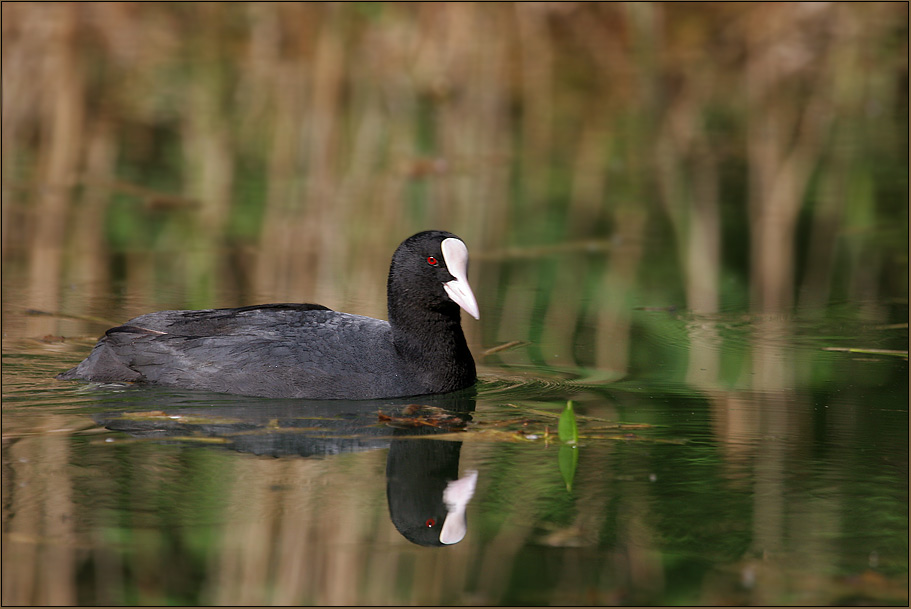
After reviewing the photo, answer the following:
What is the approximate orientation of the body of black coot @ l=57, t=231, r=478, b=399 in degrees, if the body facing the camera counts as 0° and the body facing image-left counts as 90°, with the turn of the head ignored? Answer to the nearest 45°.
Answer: approximately 270°

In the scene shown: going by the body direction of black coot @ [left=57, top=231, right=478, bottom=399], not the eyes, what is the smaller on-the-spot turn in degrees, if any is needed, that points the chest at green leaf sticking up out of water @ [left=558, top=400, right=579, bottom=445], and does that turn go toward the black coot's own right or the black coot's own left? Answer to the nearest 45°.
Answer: approximately 45° to the black coot's own right
